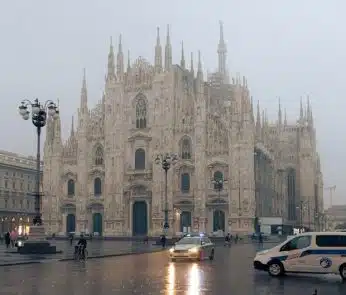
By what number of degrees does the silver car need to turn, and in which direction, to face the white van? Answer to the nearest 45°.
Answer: approximately 45° to its left

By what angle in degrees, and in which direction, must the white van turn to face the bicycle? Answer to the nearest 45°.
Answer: approximately 45° to its right

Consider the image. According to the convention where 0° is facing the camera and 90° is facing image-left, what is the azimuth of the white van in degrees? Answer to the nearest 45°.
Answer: approximately 90°

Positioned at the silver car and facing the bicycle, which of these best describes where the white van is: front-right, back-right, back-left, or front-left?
back-left

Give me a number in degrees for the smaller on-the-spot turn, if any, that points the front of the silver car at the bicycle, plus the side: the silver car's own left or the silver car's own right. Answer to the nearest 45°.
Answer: approximately 45° to the silver car's own right

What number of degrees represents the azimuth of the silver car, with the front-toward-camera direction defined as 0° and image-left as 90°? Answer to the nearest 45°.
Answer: approximately 45°

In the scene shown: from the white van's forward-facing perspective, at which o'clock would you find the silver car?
The silver car is roughly at 2 o'clock from the white van.
